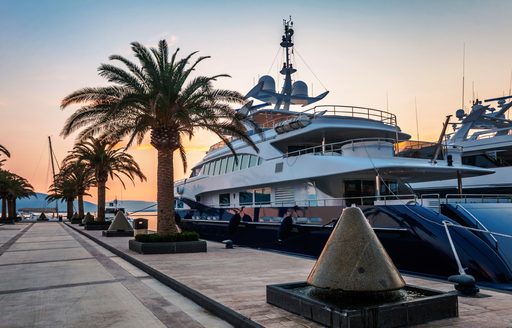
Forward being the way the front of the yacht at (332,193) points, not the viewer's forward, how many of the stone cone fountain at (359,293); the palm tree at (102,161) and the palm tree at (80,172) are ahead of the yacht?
2

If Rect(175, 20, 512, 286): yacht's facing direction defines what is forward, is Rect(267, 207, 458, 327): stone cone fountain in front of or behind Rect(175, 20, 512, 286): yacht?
behind

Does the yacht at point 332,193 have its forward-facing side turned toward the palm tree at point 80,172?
yes

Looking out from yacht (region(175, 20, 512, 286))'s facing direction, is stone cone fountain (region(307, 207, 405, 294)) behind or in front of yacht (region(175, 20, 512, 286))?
behind

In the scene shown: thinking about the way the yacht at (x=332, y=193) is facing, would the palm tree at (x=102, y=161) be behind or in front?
in front

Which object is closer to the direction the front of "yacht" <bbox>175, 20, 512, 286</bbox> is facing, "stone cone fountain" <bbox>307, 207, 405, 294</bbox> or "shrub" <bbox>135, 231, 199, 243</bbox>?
the shrub

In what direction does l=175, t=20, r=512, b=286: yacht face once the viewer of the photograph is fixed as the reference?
facing away from the viewer and to the left of the viewer

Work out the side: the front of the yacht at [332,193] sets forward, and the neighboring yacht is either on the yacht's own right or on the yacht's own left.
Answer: on the yacht's own right
